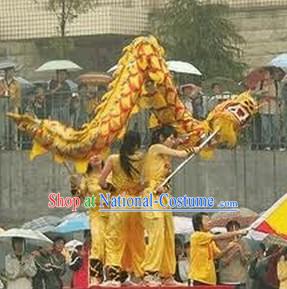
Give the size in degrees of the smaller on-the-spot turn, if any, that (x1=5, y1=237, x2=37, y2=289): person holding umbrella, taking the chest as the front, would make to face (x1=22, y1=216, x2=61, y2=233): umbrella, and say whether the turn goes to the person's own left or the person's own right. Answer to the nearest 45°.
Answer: approximately 180°

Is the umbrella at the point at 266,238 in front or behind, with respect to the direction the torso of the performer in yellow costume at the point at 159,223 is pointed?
in front

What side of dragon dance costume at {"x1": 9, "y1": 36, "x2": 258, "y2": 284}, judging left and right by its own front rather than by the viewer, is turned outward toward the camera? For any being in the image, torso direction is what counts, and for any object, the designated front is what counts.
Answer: right

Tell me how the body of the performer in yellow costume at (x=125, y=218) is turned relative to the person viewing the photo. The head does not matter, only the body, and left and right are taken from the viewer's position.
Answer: facing away from the viewer and to the right of the viewer

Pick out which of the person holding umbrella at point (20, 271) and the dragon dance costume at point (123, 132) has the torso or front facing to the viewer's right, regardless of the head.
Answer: the dragon dance costume

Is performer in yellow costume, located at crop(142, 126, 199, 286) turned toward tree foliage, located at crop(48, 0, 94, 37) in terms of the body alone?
no

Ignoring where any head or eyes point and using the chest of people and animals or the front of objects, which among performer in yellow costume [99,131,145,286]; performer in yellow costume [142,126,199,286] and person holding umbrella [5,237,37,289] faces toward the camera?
the person holding umbrella

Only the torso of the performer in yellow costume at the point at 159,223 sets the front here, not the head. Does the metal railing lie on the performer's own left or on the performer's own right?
on the performer's own left

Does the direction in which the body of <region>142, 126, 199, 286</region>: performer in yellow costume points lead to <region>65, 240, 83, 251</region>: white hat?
no

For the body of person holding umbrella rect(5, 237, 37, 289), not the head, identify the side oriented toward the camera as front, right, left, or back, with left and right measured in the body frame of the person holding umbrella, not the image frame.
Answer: front

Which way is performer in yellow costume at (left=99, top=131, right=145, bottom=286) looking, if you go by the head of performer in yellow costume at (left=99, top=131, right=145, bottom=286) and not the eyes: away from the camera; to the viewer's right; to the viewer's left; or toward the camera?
away from the camera

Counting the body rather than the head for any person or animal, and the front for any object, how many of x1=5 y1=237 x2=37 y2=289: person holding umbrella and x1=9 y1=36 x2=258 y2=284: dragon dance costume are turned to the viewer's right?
1

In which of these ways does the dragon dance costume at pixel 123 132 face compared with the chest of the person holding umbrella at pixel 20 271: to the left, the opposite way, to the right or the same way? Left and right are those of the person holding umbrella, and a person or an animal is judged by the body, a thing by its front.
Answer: to the left

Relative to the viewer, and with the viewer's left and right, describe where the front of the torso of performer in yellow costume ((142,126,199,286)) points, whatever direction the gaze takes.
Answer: facing to the right of the viewer
